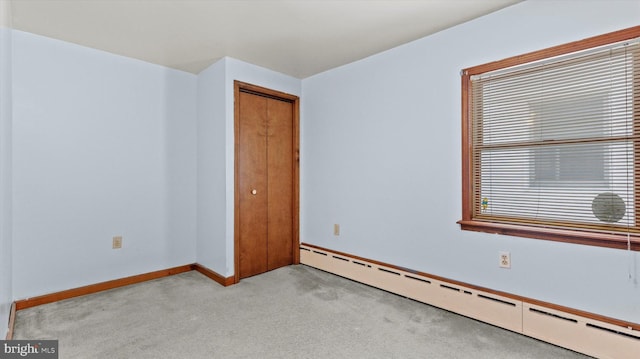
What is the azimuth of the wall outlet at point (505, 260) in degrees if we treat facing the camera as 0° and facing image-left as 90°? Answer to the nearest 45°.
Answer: approximately 0°

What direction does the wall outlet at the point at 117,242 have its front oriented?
toward the camera

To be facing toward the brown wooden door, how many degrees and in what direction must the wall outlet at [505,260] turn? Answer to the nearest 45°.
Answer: approximately 90° to its right

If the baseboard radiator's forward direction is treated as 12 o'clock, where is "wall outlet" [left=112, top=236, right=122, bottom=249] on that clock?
The wall outlet is roughly at 1 o'clock from the baseboard radiator.

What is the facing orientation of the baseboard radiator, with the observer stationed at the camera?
facing the viewer and to the left of the viewer

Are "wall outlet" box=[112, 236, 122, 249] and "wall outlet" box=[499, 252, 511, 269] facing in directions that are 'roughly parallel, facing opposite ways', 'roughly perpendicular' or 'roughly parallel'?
roughly perpendicular

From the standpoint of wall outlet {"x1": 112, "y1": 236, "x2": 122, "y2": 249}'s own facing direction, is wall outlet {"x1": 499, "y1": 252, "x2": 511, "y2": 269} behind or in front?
in front

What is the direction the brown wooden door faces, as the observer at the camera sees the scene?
facing the viewer and to the right of the viewer
